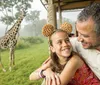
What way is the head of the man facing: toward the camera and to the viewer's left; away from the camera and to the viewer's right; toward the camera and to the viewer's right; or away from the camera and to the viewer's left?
toward the camera and to the viewer's left

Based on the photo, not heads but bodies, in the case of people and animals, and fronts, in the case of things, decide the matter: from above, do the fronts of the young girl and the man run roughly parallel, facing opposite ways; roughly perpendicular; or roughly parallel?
roughly parallel

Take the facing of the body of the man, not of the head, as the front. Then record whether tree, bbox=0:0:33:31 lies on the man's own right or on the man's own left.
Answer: on the man's own right

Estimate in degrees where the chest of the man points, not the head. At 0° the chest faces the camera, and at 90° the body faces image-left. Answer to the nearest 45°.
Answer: approximately 45°

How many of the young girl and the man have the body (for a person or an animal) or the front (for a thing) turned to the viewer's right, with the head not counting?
0

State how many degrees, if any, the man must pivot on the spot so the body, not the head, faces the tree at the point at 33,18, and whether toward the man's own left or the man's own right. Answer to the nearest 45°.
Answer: approximately 135° to the man's own right

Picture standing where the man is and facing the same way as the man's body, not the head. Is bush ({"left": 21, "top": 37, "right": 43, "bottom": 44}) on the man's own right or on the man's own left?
on the man's own right
